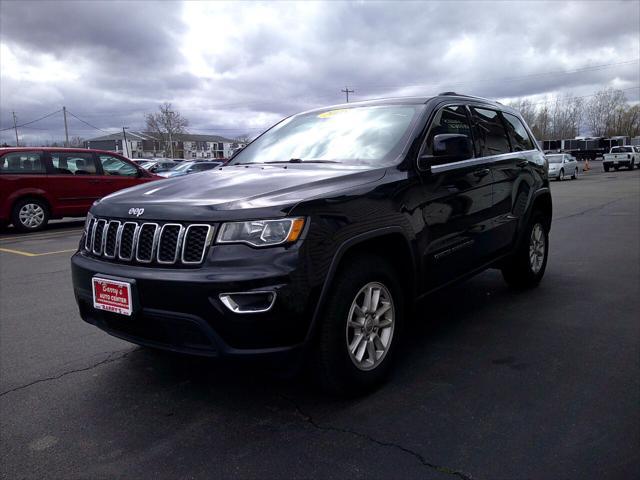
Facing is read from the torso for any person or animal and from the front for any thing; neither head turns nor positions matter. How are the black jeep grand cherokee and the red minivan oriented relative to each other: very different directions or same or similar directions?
very different directions

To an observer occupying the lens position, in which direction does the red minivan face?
facing to the right of the viewer

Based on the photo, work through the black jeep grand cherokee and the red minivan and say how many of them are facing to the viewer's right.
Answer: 1

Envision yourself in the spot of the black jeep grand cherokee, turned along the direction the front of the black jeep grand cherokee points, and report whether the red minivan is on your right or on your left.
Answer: on your right

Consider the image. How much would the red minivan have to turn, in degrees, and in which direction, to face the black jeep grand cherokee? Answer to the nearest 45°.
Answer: approximately 90° to its right

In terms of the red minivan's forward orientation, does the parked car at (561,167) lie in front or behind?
in front

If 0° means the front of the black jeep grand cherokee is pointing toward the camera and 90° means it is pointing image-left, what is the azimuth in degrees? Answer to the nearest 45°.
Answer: approximately 45°

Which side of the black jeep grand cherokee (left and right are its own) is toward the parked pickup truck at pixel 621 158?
back

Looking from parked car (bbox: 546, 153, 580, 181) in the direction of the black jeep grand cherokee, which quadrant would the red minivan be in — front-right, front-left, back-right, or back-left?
front-right
